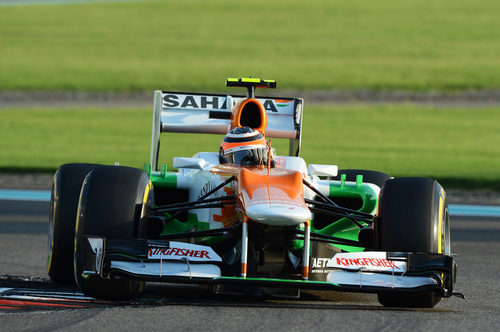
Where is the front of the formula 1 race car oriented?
toward the camera
